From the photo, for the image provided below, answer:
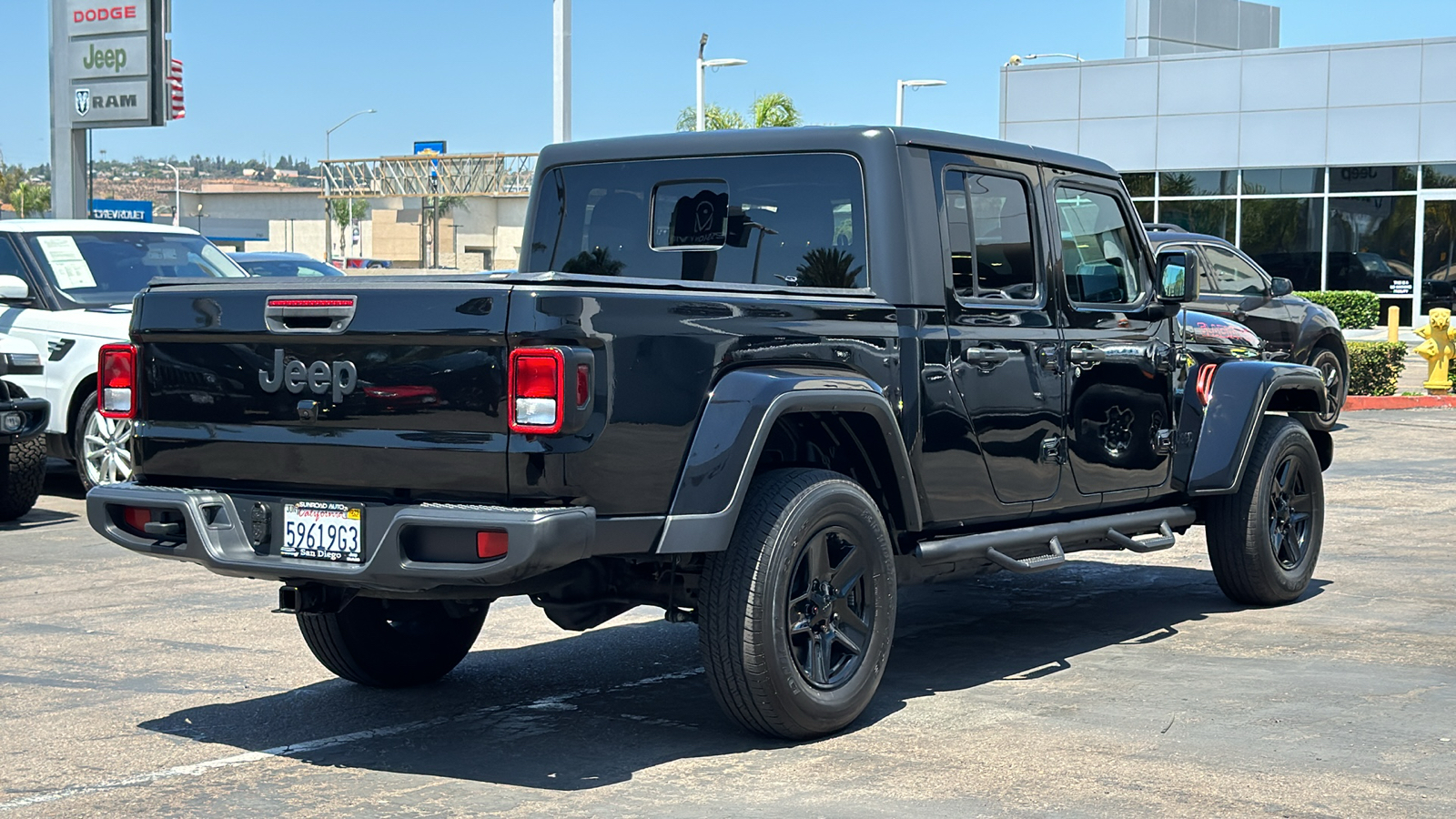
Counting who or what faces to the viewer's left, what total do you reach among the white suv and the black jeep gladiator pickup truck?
0

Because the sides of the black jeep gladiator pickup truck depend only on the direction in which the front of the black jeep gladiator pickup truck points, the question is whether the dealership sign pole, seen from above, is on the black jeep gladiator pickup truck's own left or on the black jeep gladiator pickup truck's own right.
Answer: on the black jeep gladiator pickup truck's own left

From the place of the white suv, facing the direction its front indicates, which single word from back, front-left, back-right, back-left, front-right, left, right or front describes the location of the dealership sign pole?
back-left

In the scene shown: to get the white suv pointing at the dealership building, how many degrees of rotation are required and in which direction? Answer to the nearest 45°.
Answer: approximately 90° to its left

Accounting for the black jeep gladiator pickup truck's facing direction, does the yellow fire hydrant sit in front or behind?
in front

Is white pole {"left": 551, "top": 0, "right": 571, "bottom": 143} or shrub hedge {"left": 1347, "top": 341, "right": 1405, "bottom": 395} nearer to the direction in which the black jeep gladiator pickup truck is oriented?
the shrub hedge

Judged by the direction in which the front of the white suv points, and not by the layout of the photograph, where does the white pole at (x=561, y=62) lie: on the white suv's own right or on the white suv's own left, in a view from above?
on the white suv's own left

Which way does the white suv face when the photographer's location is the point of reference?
facing the viewer and to the right of the viewer

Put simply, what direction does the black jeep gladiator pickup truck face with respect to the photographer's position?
facing away from the viewer and to the right of the viewer

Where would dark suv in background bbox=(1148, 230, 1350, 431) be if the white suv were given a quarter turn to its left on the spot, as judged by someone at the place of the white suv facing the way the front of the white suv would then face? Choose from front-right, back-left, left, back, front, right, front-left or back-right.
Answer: front-right

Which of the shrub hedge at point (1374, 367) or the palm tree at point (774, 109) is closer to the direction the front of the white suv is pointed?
the shrub hedge
